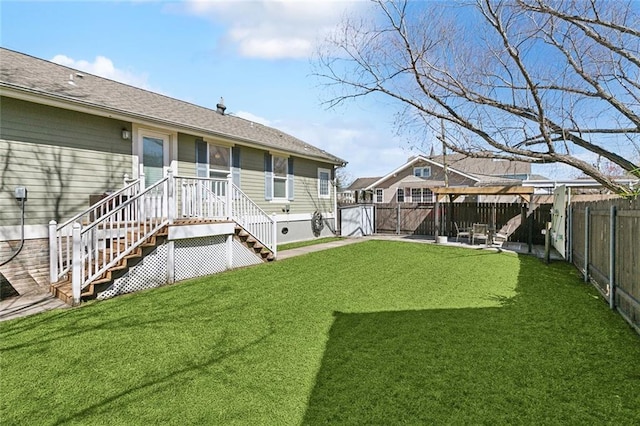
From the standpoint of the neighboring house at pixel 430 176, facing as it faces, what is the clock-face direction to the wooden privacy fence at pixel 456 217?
The wooden privacy fence is roughly at 12 o'clock from the neighboring house.

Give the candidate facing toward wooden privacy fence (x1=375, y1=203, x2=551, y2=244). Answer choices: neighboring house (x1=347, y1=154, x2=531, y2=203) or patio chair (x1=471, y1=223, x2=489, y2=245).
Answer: the neighboring house

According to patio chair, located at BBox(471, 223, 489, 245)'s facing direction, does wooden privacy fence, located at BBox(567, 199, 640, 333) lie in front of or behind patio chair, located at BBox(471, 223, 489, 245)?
in front

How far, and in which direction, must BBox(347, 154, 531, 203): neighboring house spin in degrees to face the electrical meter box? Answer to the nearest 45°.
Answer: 0° — it already faces it

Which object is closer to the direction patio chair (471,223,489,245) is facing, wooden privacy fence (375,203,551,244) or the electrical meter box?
the electrical meter box

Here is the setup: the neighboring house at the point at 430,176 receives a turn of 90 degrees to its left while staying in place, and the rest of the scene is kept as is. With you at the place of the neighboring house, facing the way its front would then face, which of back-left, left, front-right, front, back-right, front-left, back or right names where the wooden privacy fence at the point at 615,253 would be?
right

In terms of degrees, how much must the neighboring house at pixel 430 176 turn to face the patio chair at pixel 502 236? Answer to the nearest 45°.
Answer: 0° — it already faces it

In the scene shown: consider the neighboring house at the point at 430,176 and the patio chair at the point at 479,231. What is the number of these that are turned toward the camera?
2
